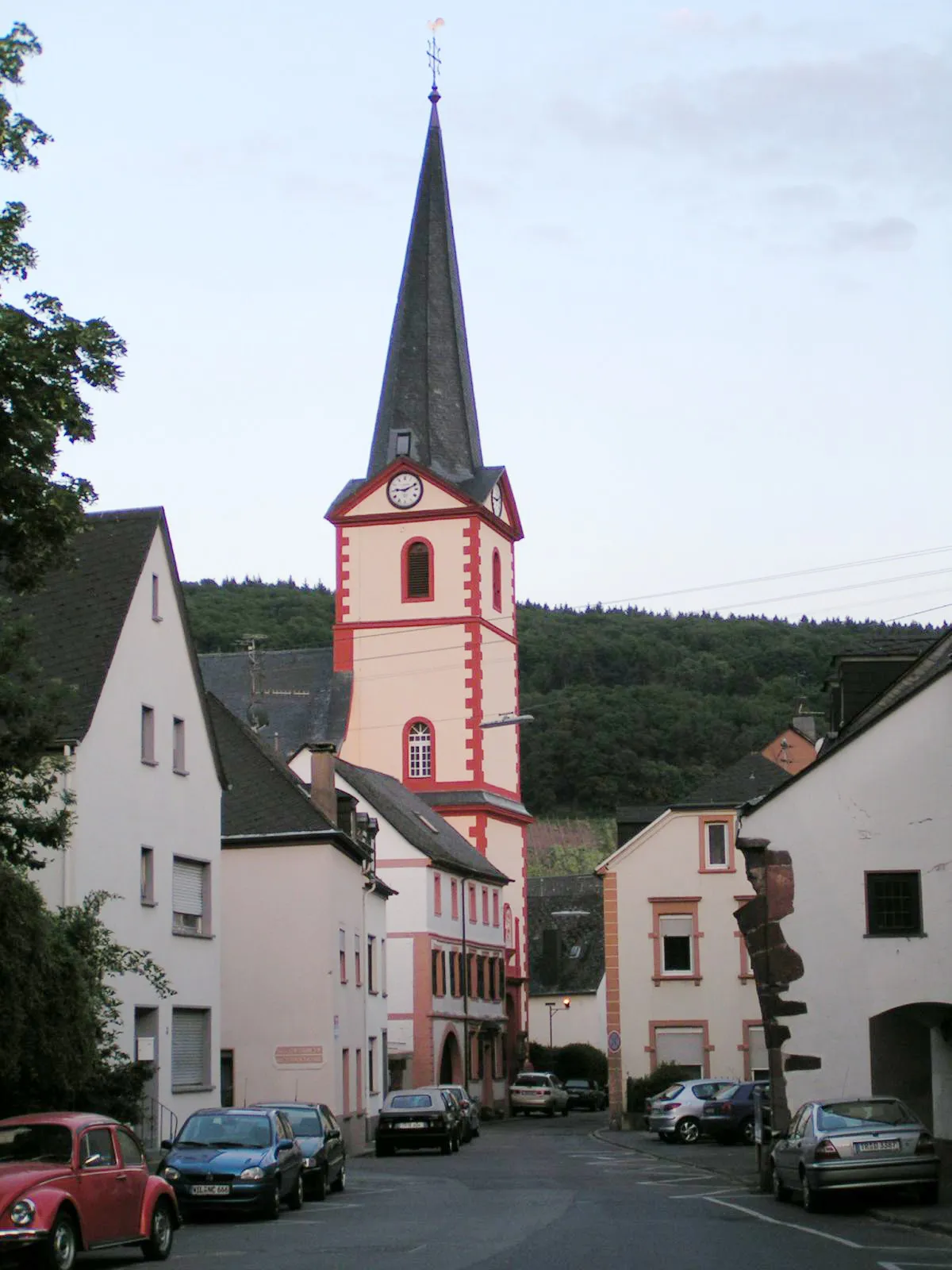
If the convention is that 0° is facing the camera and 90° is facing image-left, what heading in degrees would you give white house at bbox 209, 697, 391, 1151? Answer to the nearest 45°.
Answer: approximately 270°

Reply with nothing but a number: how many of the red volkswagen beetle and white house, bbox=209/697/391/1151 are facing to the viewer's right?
1

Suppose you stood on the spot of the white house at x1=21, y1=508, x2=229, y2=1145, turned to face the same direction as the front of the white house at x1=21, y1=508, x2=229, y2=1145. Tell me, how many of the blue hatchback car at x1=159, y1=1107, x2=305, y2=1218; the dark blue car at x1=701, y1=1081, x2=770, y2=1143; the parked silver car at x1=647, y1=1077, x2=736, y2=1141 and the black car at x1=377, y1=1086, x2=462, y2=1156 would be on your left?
3

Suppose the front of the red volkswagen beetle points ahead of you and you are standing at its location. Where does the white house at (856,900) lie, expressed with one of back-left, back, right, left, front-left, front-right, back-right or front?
back

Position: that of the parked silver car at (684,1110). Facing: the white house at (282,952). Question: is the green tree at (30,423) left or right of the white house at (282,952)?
left

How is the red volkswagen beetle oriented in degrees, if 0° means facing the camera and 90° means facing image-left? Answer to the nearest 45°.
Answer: approximately 45°

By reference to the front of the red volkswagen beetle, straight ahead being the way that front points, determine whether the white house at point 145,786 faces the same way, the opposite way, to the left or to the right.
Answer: to the left

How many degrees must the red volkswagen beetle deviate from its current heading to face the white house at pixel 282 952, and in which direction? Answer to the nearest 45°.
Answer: approximately 135° to its right
